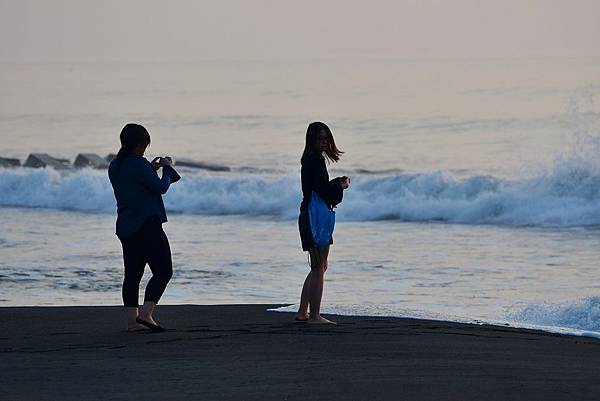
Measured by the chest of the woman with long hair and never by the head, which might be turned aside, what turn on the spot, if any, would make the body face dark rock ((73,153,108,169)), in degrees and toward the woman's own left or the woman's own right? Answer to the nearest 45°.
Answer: approximately 90° to the woman's own left

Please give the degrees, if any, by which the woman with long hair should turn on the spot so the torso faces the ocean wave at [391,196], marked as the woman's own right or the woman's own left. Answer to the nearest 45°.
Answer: approximately 90° to the woman's own left

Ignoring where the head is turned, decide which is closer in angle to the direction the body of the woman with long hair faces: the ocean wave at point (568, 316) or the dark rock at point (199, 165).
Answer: the ocean wave

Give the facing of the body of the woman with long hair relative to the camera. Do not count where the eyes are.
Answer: to the viewer's right

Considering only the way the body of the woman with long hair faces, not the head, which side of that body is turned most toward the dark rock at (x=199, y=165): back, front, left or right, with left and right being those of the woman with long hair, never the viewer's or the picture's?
left
